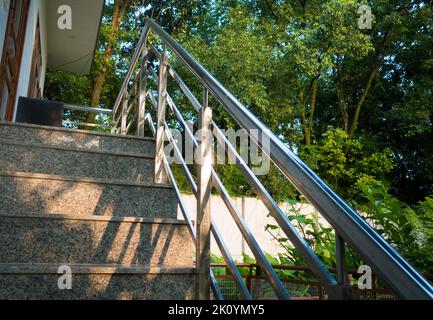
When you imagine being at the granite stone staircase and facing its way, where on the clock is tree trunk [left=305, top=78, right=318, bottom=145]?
The tree trunk is roughly at 7 o'clock from the granite stone staircase.

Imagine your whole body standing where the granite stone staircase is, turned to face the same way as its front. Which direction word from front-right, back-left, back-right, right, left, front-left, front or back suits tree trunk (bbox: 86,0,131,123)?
back

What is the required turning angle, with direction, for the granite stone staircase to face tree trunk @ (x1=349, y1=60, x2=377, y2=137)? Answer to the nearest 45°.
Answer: approximately 135° to its left

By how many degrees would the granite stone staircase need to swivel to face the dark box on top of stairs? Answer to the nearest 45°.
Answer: approximately 180°

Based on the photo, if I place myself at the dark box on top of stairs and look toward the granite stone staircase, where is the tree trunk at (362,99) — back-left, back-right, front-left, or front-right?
back-left

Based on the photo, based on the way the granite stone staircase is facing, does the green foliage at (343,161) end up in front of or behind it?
behind

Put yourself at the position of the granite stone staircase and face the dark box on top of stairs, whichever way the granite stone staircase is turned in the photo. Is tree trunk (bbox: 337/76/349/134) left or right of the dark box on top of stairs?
right

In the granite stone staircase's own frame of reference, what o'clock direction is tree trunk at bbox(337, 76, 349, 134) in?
The tree trunk is roughly at 7 o'clock from the granite stone staircase.

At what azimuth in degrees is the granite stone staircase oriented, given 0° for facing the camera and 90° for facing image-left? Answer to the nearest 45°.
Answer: approximately 0°
